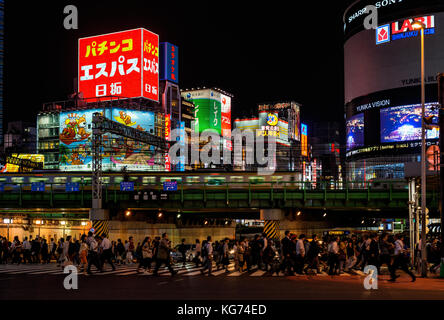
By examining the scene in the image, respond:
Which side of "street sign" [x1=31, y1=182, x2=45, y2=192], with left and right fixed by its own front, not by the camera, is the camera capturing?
front

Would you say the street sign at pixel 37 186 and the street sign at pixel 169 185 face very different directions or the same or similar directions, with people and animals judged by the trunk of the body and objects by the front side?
same or similar directions

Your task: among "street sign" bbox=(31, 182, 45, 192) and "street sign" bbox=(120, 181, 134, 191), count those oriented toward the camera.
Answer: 2

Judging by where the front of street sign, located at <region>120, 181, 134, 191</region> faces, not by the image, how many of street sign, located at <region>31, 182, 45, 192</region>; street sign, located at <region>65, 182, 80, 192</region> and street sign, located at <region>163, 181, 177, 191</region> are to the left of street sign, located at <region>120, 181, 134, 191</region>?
1

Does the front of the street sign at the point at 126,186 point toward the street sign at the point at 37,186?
no

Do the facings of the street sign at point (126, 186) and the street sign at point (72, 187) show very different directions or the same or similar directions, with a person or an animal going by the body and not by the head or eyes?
same or similar directions

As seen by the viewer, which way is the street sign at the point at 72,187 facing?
toward the camera

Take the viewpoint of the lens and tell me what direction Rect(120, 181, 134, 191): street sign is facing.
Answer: facing the viewer

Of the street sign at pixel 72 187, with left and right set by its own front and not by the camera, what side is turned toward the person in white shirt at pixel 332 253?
front

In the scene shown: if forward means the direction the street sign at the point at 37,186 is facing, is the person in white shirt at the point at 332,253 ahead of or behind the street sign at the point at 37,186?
ahead

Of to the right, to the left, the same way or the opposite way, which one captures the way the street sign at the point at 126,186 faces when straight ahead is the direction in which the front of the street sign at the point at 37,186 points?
the same way

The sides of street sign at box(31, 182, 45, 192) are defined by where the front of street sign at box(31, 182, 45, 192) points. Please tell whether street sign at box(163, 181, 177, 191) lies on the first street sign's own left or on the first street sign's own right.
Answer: on the first street sign's own left

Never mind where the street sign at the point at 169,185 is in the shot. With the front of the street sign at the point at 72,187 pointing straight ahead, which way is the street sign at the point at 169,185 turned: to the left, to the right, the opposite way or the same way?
the same way

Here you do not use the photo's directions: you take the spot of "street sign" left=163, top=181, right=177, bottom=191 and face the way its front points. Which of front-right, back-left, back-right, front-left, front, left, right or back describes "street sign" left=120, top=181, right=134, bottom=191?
right

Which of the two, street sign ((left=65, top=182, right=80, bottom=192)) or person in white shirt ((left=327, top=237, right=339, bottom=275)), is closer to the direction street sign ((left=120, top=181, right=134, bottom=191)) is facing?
the person in white shirt

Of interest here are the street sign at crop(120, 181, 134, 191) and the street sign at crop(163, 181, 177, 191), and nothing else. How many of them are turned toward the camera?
2
